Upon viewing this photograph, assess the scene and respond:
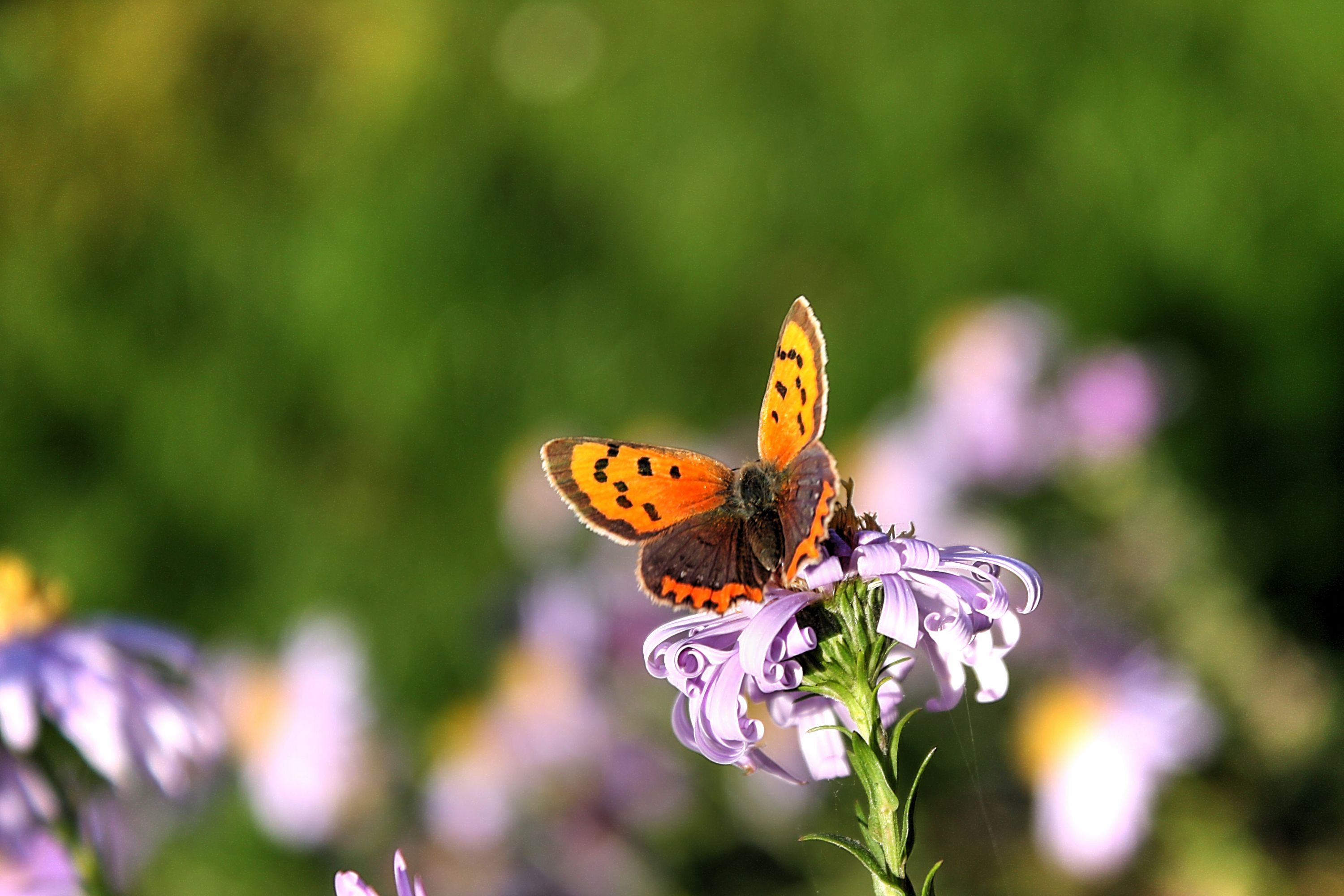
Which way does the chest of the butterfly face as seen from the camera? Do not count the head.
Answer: away from the camera
